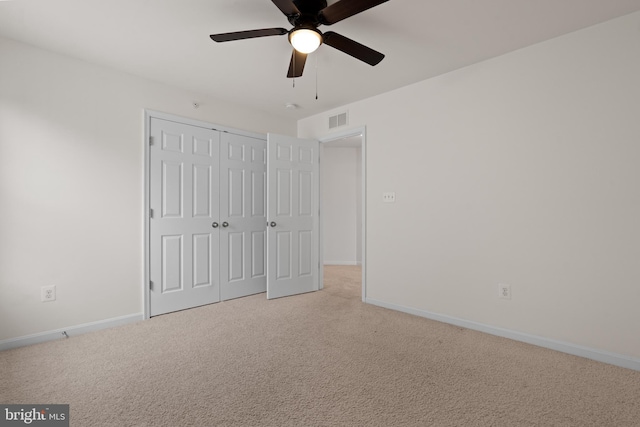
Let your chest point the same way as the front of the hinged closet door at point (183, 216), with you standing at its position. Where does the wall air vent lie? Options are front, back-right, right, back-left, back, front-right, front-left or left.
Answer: front-left

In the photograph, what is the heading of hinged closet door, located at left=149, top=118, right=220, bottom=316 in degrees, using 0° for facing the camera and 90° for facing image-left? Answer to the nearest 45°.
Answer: approximately 315°

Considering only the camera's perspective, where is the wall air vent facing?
facing the viewer and to the left of the viewer

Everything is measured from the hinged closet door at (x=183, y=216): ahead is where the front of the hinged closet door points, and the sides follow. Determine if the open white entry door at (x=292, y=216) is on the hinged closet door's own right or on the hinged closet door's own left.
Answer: on the hinged closet door's own left

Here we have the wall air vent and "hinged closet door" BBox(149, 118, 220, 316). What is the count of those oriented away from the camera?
0

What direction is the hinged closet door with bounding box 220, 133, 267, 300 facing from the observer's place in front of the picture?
facing the viewer and to the right of the viewer
